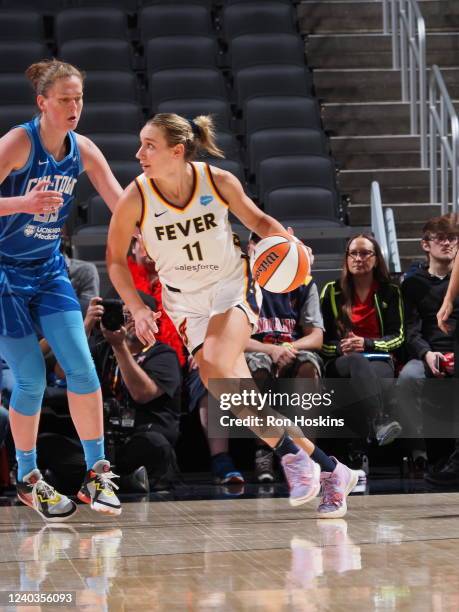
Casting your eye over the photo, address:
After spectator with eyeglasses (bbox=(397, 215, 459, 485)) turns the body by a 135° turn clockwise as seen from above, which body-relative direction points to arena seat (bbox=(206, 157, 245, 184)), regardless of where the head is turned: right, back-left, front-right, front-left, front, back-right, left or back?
front

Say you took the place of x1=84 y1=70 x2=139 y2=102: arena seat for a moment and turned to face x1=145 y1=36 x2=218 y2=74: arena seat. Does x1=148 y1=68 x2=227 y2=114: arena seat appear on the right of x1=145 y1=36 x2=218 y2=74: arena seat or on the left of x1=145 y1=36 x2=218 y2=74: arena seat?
right

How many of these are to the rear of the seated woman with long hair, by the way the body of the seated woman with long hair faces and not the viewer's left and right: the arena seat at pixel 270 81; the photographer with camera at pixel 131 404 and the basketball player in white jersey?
1

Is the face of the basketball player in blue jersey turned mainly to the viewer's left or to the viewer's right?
to the viewer's right

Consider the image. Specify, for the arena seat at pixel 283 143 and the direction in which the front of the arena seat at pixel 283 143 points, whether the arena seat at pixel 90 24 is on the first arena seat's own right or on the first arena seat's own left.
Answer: on the first arena seat's own right

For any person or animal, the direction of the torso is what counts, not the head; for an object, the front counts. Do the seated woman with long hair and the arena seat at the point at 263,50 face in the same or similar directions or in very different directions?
same or similar directions

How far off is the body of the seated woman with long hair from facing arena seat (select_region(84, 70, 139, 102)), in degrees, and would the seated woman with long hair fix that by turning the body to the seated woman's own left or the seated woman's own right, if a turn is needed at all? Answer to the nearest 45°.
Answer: approximately 135° to the seated woman's own right

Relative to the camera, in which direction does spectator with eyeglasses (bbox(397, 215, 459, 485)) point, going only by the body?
toward the camera

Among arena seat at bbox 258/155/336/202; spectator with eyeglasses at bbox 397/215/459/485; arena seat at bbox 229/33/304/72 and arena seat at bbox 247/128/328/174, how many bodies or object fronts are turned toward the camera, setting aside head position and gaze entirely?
4

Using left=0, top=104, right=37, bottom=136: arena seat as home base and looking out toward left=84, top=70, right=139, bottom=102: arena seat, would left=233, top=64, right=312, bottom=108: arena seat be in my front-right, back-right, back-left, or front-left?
front-right

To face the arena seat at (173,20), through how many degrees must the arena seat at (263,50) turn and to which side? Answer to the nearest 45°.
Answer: approximately 90° to its right

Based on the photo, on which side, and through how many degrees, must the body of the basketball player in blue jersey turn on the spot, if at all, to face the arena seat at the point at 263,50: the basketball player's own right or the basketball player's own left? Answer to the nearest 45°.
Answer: approximately 135° to the basketball player's own left

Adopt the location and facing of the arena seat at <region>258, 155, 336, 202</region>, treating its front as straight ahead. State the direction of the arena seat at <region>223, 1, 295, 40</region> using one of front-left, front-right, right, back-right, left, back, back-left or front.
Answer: back

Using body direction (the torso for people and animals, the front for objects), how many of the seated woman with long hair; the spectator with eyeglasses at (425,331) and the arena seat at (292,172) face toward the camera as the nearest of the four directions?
3

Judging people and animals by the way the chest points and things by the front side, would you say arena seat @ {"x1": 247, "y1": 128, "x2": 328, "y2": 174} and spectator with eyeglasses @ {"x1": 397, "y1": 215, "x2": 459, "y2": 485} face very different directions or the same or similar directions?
same or similar directions

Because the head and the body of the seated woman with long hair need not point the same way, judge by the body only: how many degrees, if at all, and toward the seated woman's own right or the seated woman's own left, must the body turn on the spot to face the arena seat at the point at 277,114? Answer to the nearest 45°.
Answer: approximately 180°

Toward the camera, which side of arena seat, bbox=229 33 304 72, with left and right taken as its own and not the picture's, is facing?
front

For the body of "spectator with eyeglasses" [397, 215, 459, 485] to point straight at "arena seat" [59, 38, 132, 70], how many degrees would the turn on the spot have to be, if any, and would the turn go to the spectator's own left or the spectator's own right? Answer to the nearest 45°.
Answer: approximately 135° to the spectator's own right

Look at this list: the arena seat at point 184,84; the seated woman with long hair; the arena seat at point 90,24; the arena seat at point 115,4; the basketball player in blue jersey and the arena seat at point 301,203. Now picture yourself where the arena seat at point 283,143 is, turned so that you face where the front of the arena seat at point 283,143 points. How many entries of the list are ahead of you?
3

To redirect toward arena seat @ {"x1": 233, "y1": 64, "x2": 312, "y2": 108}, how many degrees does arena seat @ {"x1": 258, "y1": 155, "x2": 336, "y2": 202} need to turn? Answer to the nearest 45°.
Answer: approximately 180°
